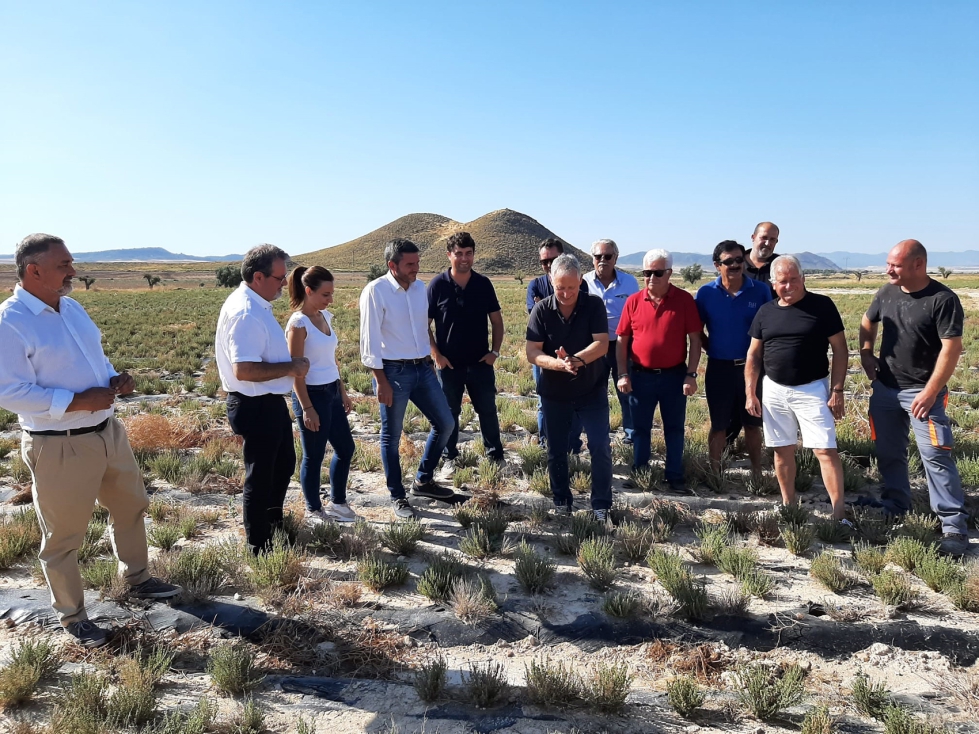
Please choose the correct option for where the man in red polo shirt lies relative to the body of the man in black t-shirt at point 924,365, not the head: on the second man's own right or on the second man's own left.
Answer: on the second man's own right

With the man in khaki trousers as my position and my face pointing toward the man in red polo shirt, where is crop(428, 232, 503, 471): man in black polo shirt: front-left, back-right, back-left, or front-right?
front-left

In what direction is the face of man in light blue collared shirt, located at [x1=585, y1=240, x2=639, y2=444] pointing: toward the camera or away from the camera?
toward the camera

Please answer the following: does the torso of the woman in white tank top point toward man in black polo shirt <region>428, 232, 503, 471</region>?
no

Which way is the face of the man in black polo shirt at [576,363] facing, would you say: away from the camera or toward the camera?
toward the camera

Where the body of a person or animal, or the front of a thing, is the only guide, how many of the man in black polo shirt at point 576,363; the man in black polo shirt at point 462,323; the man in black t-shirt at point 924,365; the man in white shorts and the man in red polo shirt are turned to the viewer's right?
0

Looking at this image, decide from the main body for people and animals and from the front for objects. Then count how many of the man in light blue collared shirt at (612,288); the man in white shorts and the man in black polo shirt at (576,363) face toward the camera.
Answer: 3

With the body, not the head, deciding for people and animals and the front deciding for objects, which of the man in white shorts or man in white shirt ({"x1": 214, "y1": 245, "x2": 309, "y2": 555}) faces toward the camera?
the man in white shorts

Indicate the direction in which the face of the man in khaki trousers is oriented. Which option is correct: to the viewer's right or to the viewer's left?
to the viewer's right

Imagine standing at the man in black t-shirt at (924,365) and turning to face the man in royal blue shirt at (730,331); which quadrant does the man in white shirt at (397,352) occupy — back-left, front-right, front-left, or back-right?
front-left

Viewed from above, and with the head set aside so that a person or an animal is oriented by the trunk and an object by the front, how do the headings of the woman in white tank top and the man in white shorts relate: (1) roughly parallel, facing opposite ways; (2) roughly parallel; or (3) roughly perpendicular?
roughly perpendicular

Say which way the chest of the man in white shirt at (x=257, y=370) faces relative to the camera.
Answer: to the viewer's right

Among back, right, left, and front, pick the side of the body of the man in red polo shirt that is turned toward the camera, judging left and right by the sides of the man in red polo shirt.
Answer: front

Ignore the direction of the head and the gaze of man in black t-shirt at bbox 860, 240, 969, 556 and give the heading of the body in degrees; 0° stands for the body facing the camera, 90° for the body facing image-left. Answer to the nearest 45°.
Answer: approximately 45°

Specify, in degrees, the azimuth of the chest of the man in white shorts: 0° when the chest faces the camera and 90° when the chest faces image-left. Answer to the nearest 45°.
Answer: approximately 0°

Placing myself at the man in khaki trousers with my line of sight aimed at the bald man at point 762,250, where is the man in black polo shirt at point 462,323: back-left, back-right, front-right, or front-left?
front-left

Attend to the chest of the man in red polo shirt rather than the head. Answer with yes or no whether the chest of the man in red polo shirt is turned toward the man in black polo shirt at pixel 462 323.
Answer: no

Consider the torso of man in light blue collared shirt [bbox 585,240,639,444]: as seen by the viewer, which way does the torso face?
toward the camera
